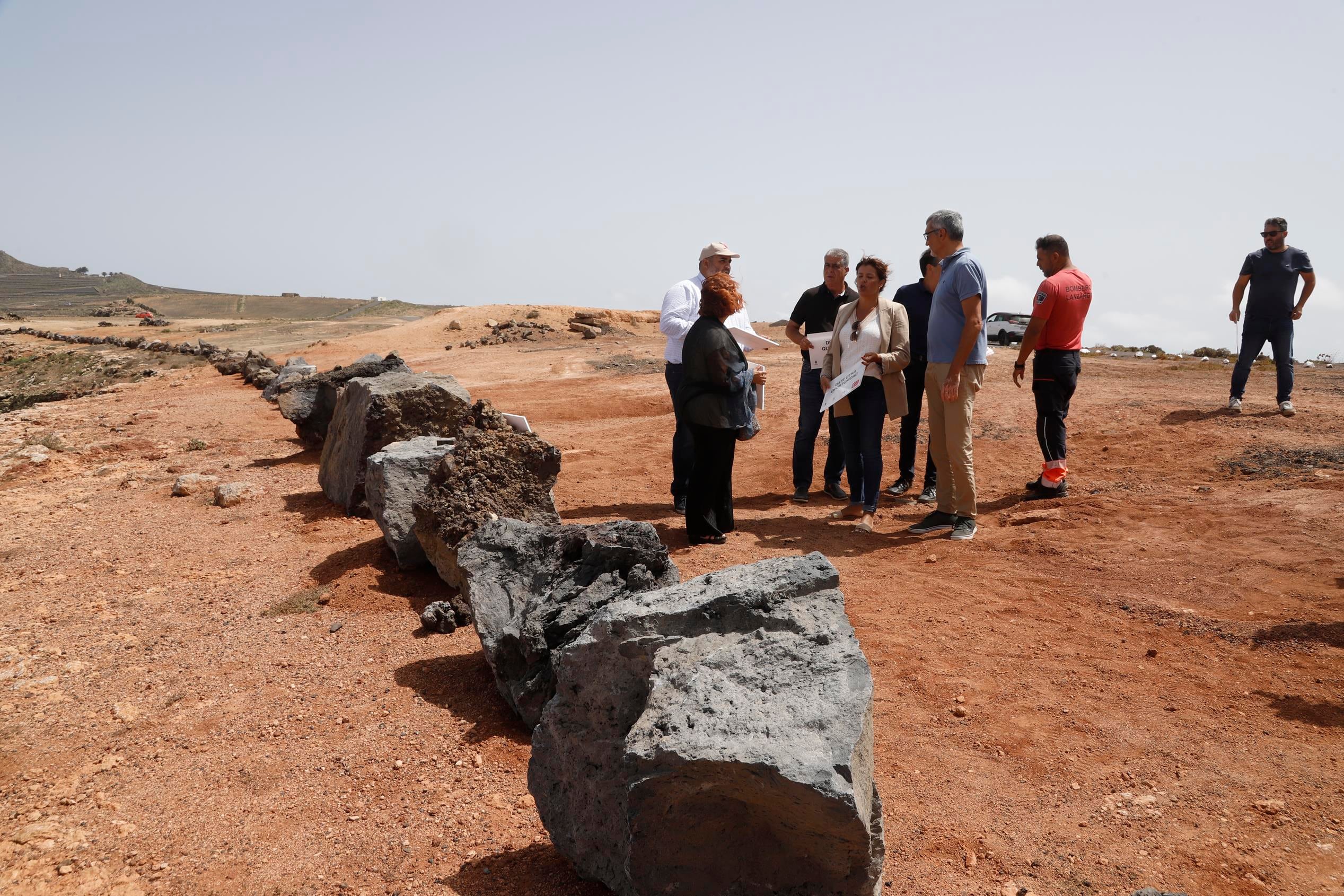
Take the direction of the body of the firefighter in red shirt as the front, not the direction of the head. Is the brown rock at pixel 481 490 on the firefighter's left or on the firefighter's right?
on the firefighter's left

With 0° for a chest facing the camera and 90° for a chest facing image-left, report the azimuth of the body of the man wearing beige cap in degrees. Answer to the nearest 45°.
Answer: approximately 315°

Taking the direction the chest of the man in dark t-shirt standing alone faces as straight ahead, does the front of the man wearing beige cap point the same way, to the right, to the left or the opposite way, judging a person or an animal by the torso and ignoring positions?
to the left

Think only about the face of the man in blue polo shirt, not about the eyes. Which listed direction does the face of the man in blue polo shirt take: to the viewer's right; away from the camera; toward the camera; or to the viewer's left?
to the viewer's left

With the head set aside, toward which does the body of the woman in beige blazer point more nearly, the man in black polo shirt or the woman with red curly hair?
the woman with red curly hair

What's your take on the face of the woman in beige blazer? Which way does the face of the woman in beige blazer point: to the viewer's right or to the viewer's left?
to the viewer's left

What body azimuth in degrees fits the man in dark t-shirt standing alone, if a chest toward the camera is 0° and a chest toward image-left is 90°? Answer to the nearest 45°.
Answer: approximately 0°
